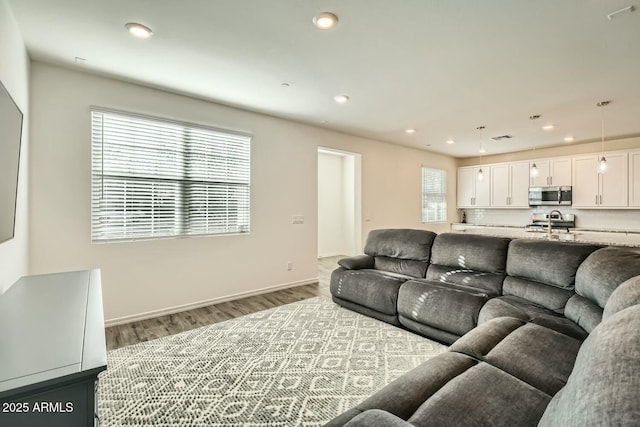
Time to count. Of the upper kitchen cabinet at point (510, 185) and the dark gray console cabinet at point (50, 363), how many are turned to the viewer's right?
1

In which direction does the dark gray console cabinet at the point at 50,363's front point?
to the viewer's right

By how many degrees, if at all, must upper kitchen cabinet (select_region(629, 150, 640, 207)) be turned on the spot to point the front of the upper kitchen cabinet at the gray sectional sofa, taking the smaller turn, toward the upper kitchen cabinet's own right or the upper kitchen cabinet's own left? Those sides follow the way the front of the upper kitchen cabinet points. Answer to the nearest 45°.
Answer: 0° — it already faces it

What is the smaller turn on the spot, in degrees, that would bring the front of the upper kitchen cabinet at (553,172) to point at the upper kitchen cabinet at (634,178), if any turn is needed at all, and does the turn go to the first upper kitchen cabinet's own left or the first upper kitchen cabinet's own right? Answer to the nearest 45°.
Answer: approximately 90° to the first upper kitchen cabinet's own left

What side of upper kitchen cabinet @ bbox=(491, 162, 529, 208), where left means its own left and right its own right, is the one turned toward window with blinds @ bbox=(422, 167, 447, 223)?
right

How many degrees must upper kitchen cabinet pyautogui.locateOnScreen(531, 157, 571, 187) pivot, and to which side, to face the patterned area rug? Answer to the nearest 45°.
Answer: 0° — it already faces it

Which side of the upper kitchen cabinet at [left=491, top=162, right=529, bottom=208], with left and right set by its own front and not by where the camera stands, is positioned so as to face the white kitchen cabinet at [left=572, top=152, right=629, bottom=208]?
left

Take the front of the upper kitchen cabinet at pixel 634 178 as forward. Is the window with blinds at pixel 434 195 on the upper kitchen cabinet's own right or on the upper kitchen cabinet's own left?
on the upper kitchen cabinet's own right
